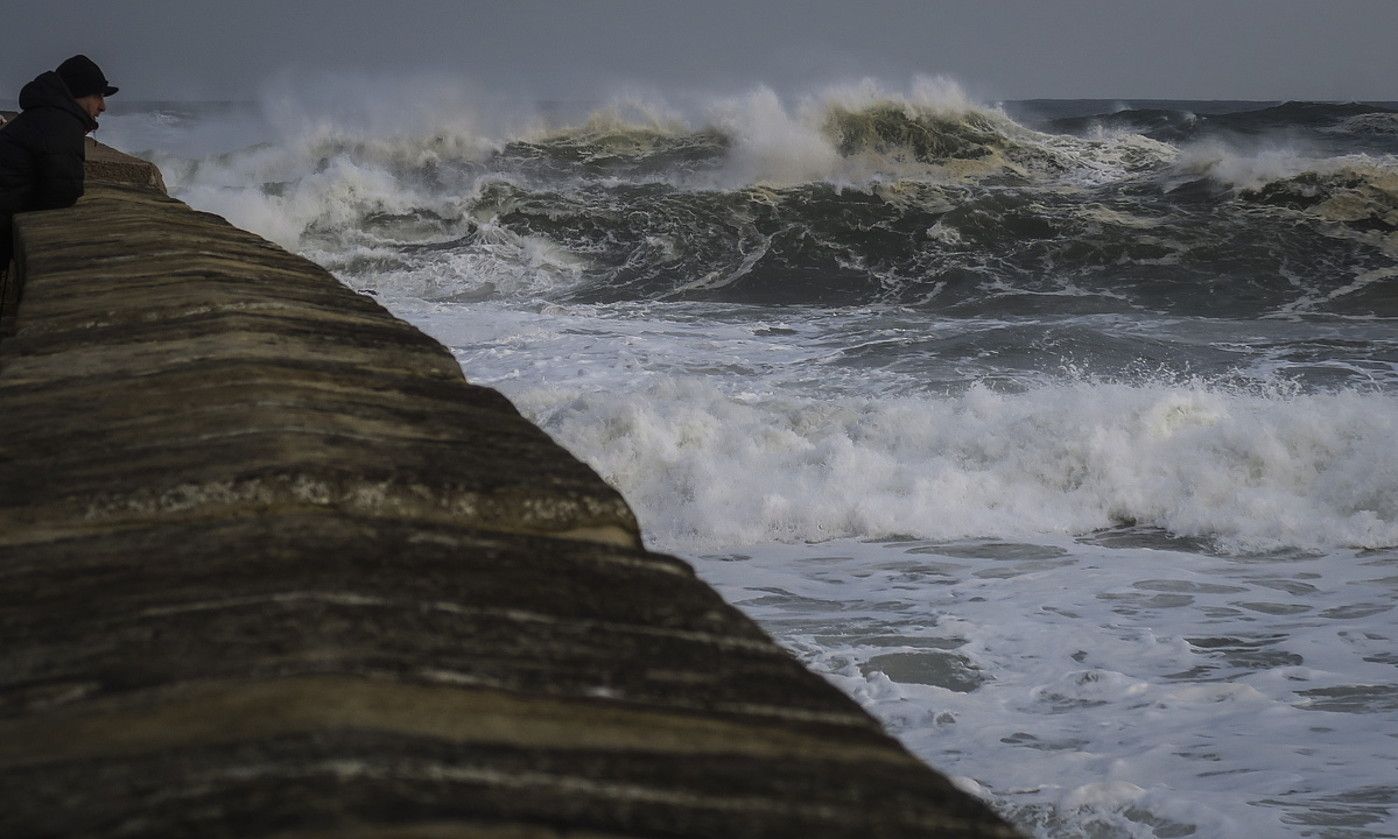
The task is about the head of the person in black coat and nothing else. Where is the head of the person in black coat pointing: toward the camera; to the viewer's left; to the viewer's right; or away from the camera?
to the viewer's right

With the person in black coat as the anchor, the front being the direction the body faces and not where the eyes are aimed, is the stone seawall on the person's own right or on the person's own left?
on the person's own right

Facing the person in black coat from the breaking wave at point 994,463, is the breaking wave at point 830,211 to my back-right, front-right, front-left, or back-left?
back-right

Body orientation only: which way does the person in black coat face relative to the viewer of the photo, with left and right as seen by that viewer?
facing to the right of the viewer

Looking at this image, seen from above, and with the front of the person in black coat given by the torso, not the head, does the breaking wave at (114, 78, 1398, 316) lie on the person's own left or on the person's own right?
on the person's own left
